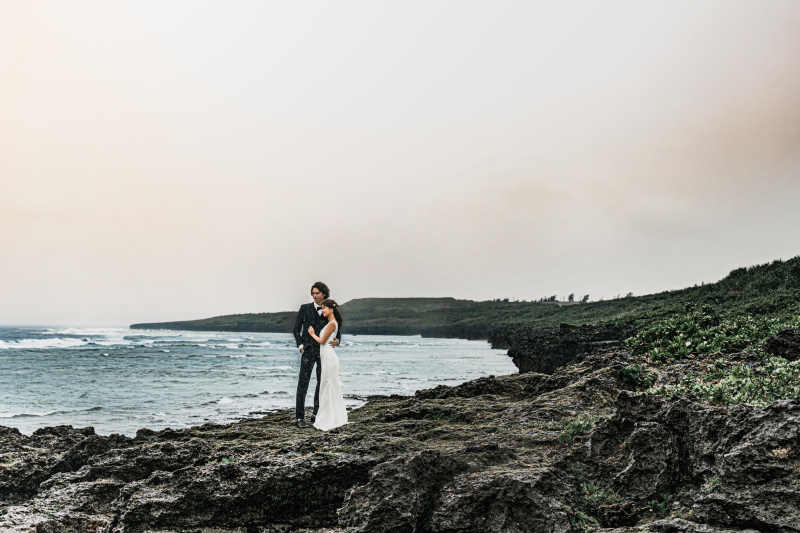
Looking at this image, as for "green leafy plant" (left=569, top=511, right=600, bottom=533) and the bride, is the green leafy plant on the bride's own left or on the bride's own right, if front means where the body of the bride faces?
on the bride's own left

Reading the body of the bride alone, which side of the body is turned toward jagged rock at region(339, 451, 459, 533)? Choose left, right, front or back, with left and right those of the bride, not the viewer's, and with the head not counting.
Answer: left

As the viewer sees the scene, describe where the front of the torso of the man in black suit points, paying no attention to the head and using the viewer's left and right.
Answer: facing the viewer and to the right of the viewer

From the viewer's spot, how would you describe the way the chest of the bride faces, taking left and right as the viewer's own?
facing to the left of the viewer

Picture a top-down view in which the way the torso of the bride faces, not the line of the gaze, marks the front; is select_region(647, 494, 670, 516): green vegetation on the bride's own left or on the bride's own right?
on the bride's own left

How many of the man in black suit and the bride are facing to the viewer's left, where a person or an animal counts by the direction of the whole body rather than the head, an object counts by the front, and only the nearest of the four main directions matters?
1

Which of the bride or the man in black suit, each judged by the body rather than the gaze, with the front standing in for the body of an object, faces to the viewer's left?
the bride
